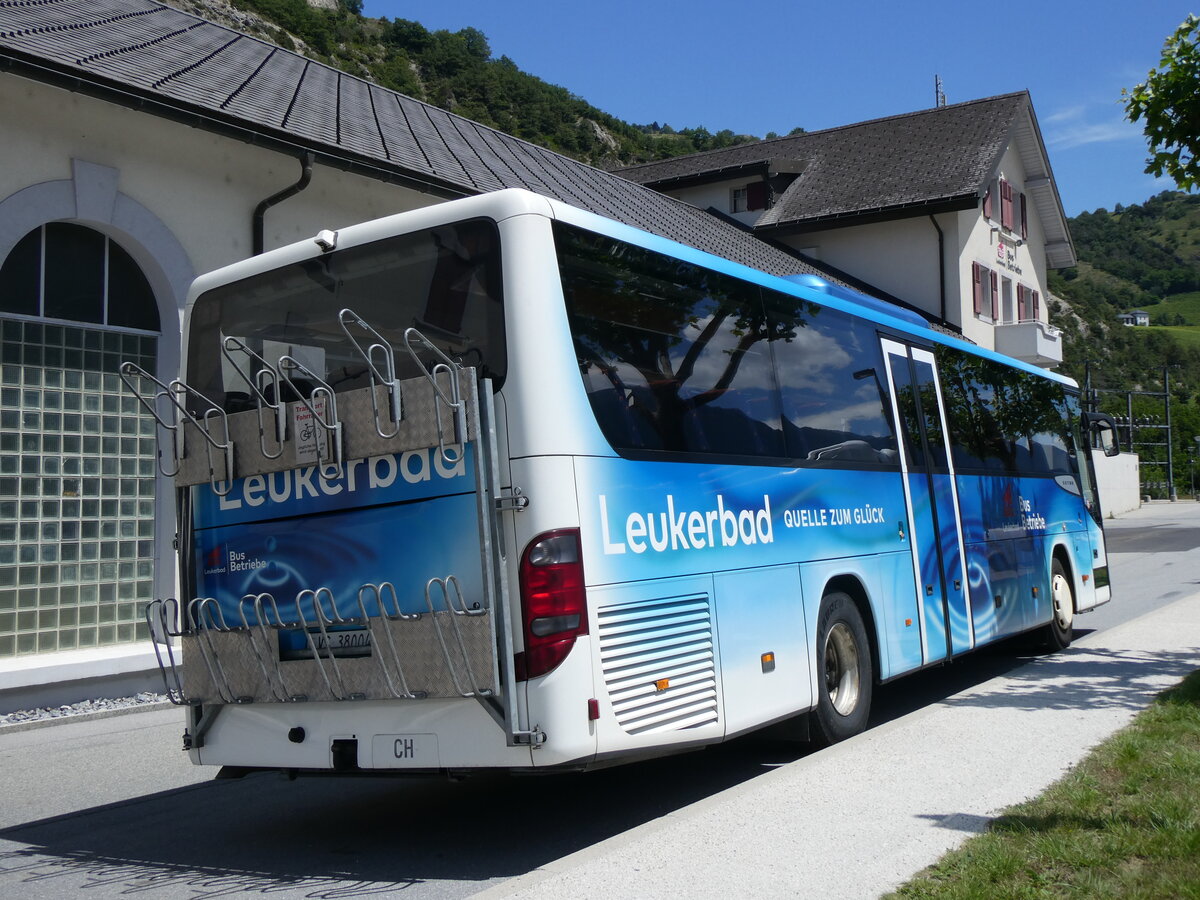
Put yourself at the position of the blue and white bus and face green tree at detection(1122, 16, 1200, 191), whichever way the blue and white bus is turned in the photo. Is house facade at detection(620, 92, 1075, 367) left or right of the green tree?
left

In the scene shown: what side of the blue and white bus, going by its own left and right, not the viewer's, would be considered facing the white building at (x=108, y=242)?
left

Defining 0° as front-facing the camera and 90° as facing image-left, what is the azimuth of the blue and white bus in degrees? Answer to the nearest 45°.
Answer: approximately 225°

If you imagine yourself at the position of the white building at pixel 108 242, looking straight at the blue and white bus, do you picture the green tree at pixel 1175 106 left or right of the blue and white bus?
left

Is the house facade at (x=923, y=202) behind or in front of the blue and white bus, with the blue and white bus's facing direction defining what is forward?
in front

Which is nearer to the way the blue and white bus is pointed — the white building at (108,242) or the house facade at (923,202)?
the house facade

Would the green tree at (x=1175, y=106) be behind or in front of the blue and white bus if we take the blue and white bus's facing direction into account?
in front
